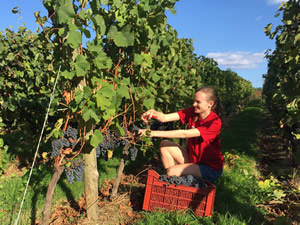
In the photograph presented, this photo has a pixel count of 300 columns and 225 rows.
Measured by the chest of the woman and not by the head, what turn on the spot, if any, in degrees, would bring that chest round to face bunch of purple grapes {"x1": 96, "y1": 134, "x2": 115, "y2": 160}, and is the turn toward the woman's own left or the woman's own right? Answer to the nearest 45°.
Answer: approximately 45° to the woman's own left

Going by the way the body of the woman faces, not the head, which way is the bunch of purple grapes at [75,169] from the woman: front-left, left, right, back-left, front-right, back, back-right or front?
front-left

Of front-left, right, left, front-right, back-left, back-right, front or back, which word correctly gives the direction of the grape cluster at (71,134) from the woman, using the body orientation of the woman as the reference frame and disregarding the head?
front-left

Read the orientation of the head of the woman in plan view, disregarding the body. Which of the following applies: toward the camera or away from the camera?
toward the camera

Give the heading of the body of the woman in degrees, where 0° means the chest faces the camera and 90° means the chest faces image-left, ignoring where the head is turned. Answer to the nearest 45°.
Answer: approximately 90°

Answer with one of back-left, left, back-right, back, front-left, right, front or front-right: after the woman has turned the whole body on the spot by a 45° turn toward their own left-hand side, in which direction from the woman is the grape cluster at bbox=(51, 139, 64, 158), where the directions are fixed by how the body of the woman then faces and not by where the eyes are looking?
front

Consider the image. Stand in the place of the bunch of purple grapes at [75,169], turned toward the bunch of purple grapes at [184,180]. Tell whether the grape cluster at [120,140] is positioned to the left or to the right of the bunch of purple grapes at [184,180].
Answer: left

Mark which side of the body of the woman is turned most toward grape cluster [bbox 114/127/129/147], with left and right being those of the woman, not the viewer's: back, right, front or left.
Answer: front

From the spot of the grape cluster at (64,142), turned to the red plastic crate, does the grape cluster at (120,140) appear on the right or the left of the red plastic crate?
left
